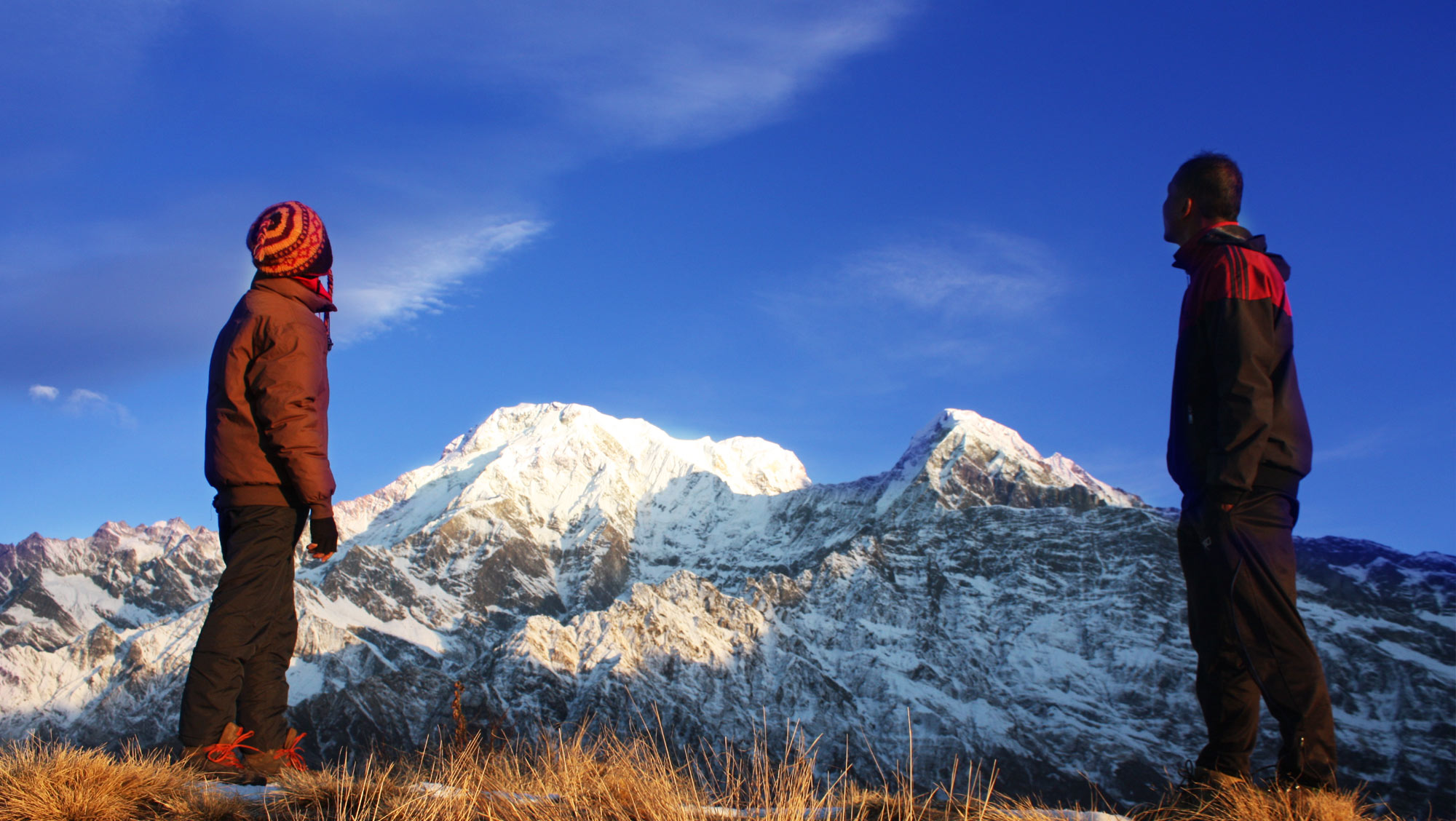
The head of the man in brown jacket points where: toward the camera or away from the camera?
away from the camera

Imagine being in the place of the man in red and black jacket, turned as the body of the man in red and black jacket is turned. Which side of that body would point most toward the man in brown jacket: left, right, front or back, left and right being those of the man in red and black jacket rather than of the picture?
front

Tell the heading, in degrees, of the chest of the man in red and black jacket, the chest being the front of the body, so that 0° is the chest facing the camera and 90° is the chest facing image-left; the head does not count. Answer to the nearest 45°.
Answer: approximately 90°
